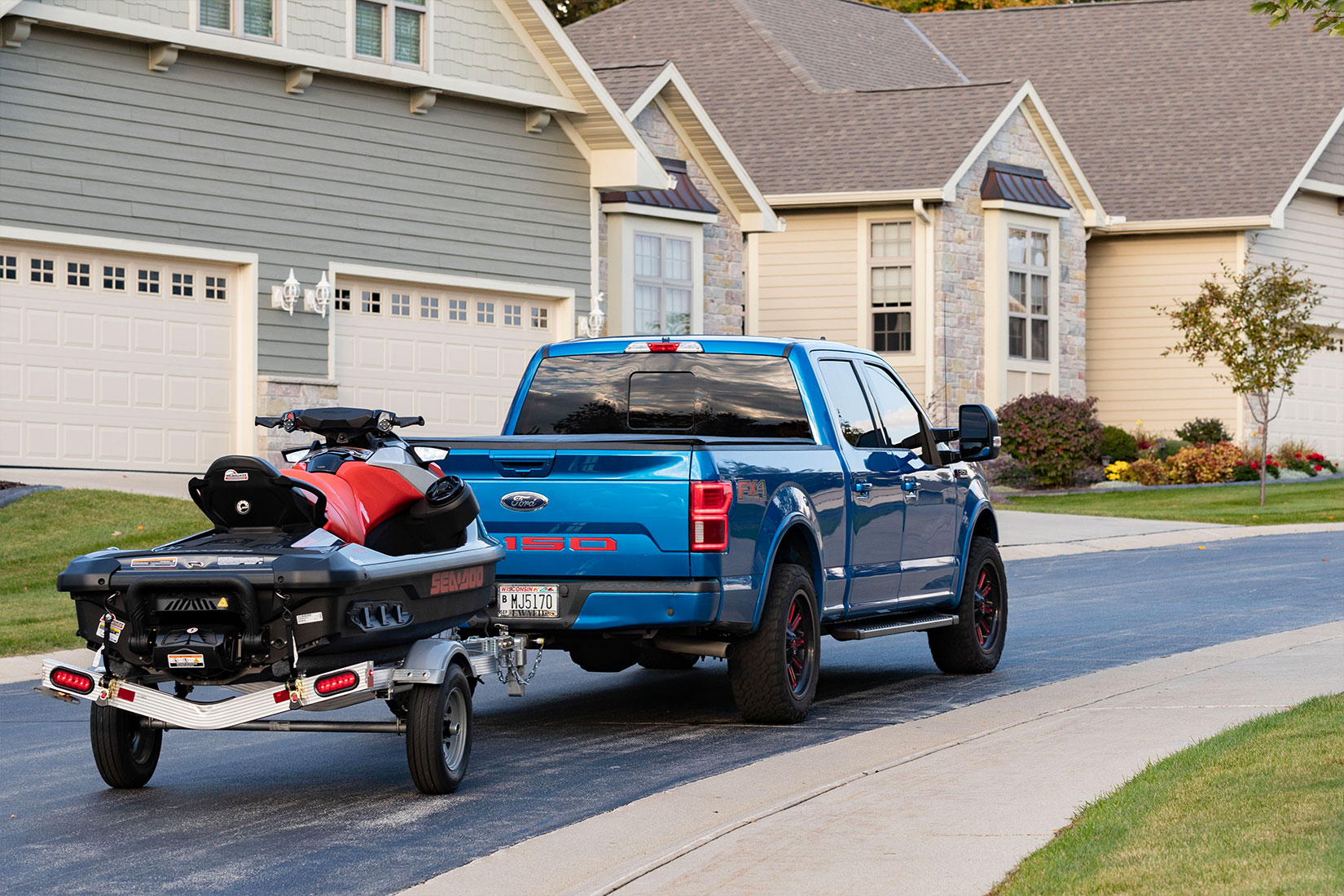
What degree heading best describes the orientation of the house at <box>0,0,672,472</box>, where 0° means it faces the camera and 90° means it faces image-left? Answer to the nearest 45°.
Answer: approximately 315°

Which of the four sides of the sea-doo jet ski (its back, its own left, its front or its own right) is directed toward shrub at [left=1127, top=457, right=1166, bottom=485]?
front

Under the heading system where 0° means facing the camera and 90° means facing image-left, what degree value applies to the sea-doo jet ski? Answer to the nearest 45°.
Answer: approximately 225°

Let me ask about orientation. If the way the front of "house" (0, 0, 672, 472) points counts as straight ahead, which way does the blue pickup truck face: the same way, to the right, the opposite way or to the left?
to the left

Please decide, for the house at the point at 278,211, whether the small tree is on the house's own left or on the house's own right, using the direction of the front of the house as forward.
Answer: on the house's own left

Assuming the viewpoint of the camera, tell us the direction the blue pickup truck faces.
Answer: facing away from the viewer and to the right of the viewer

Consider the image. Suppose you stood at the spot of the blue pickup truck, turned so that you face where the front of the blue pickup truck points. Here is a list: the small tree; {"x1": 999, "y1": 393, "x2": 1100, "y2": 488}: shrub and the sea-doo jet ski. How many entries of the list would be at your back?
1

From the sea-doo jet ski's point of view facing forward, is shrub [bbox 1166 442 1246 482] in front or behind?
in front

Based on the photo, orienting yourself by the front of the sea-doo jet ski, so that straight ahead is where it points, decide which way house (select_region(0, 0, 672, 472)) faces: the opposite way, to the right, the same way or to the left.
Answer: to the right
